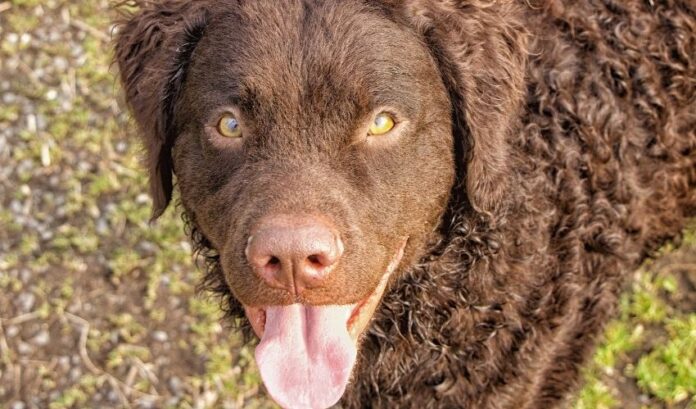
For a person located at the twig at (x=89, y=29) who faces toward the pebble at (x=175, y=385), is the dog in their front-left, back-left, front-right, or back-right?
front-left

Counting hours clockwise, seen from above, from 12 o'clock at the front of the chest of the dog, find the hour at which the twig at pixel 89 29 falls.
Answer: The twig is roughly at 3 o'clock from the dog.

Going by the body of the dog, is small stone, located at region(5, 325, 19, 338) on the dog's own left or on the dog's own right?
on the dog's own right

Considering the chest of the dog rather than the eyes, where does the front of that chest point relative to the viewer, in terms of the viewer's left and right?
facing the viewer and to the left of the viewer

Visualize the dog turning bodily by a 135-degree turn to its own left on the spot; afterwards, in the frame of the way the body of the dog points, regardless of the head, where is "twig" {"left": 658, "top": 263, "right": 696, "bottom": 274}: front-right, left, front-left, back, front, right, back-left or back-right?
front-left

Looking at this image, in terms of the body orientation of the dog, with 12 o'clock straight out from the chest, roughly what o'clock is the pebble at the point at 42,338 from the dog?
The pebble is roughly at 2 o'clock from the dog.

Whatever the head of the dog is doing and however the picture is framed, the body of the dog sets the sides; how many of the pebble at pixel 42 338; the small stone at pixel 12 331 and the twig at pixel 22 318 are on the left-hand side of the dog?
0

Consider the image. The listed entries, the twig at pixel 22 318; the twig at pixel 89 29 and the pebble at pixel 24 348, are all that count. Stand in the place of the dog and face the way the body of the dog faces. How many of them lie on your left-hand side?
0

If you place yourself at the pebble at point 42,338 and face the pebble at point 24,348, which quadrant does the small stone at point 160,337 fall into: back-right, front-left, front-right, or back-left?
back-left

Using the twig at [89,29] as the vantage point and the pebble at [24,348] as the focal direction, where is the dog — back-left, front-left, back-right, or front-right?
front-left

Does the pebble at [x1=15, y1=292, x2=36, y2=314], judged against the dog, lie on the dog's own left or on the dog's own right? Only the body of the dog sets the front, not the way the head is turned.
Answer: on the dog's own right

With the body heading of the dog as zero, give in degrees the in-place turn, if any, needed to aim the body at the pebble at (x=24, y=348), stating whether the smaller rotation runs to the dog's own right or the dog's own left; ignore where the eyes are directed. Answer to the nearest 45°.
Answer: approximately 45° to the dog's own right

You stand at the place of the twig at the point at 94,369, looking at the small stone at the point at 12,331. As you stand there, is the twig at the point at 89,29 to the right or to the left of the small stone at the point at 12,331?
right
